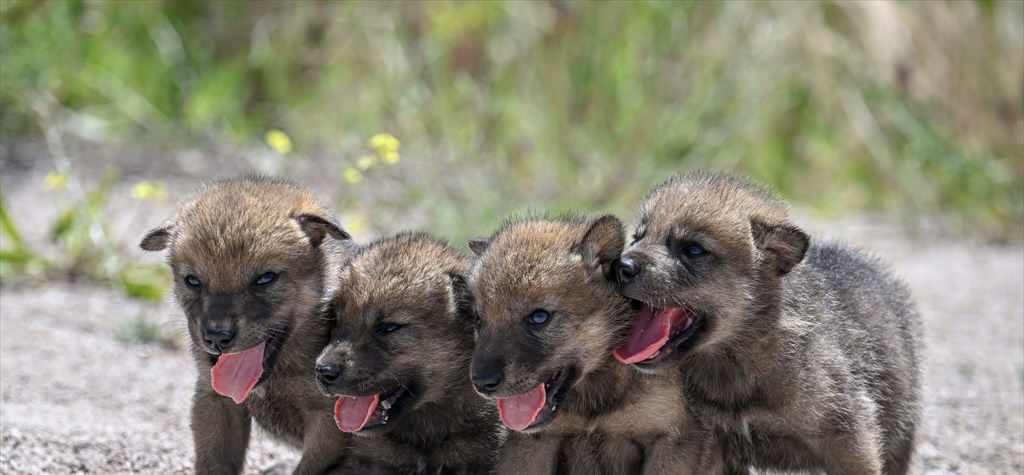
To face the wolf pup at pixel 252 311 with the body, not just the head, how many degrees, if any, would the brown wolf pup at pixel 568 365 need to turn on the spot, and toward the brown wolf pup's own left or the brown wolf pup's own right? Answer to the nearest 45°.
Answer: approximately 45° to the brown wolf pup's own right

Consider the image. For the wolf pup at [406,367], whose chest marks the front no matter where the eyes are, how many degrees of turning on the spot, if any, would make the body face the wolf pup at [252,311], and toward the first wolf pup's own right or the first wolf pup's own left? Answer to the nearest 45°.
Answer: approximately 45° to the first wolf pup's own right

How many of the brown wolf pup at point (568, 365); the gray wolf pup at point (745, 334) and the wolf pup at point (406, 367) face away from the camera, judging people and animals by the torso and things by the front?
0

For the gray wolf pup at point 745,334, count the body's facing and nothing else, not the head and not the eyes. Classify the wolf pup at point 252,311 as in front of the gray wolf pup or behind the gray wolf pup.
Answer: in front

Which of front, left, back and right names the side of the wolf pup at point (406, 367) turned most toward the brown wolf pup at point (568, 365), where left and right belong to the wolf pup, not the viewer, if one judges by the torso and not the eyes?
left

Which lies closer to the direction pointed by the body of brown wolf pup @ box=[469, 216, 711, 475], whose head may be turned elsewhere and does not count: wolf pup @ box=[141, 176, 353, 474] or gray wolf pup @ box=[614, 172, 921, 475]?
the wolf pup

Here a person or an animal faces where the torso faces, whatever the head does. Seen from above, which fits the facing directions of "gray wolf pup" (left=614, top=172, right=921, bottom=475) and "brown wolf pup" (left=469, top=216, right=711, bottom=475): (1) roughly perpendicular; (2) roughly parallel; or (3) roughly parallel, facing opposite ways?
roughly parallel

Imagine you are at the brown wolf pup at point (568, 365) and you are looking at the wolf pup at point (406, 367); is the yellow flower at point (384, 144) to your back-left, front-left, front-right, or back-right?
front-right

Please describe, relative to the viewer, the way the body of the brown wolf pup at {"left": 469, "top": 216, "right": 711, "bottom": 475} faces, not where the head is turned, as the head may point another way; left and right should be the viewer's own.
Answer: facing the viewer and to the left of the viewer

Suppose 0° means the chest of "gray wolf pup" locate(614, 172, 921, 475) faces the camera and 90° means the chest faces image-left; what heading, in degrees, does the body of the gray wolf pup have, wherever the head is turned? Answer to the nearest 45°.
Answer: approximately 45°

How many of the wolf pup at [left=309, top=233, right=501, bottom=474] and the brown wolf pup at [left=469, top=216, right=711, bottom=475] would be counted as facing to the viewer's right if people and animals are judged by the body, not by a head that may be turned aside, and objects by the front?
0

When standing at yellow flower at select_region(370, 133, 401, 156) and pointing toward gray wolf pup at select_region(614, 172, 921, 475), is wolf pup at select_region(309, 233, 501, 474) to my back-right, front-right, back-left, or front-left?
front-right
